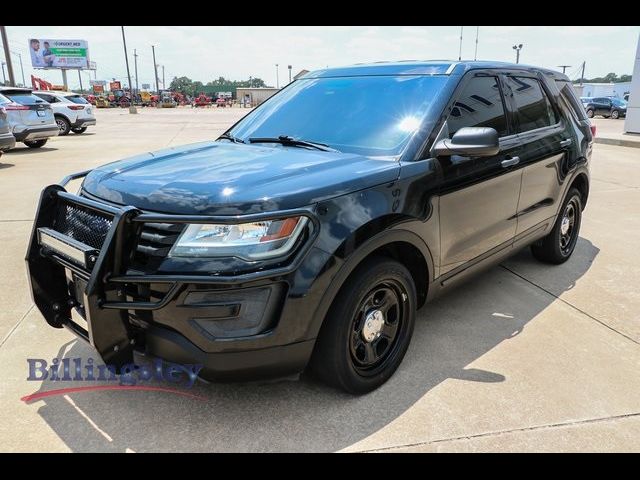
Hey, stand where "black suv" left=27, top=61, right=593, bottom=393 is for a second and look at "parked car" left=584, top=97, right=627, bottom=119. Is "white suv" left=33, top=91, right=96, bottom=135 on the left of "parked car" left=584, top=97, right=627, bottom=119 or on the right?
left

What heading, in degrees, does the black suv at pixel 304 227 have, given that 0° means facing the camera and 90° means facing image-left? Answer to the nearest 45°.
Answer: approximately 45°

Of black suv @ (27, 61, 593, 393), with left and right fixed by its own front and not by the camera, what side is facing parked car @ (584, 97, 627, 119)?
back

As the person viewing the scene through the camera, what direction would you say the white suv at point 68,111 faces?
facing away from the viewer and to the left of the viewer

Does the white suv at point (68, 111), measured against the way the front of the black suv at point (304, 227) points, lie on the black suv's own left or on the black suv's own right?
on the black suv's own right

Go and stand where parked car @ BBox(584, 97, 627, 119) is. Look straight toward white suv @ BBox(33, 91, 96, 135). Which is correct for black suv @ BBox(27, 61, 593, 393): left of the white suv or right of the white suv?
left

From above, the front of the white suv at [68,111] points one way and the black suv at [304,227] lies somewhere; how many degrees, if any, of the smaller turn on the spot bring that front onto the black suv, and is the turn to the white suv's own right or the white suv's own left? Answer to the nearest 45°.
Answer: approximately 135° to the white suv's own left

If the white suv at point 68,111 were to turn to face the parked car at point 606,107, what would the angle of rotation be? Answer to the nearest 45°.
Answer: approximately 135° to its right

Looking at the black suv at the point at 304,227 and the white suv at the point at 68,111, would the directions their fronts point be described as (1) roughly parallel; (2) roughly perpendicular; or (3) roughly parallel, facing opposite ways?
roughly perpendicular
